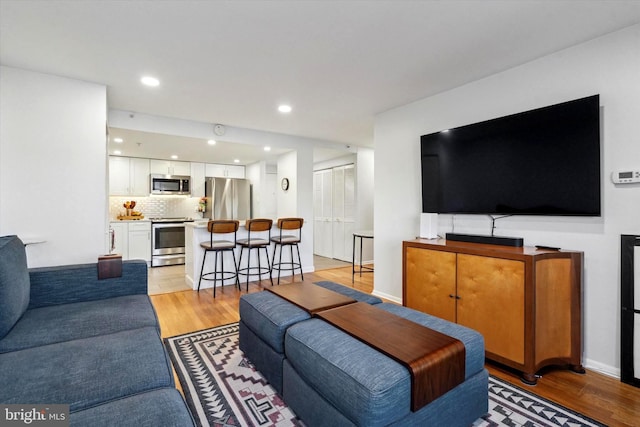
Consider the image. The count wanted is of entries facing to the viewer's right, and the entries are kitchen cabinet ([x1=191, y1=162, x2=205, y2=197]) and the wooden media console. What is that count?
0

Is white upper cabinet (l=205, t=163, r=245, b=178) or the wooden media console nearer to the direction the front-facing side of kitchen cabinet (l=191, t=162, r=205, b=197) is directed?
the wooden media console

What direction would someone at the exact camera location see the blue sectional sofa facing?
facing to the right of the viewer

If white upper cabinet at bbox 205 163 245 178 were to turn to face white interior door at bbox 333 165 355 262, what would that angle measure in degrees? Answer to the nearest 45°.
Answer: approximately 45° to its left

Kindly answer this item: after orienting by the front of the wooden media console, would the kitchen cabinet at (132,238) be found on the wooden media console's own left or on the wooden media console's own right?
on the wooden media console's own right

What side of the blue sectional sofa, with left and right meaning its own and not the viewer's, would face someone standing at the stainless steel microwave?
left

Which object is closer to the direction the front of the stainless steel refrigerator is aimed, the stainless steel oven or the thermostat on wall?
the thermostat on wall

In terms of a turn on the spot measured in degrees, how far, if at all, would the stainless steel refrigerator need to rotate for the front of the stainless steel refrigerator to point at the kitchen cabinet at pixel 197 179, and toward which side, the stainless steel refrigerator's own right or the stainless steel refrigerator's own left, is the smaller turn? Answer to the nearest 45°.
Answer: approximately 90° to the stainless steel refrigerator's own right

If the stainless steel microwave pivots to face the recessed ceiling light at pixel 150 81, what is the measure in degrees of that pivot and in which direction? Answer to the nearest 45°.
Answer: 0° — it already faces it

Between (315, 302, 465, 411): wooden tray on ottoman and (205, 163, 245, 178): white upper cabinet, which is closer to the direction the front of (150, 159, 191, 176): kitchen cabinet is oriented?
the wooden tray on ottoman
